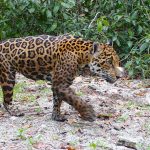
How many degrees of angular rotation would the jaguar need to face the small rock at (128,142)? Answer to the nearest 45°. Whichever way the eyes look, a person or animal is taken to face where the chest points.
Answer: approximately 45° to its right

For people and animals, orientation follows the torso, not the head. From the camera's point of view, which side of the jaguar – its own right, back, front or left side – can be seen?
right
